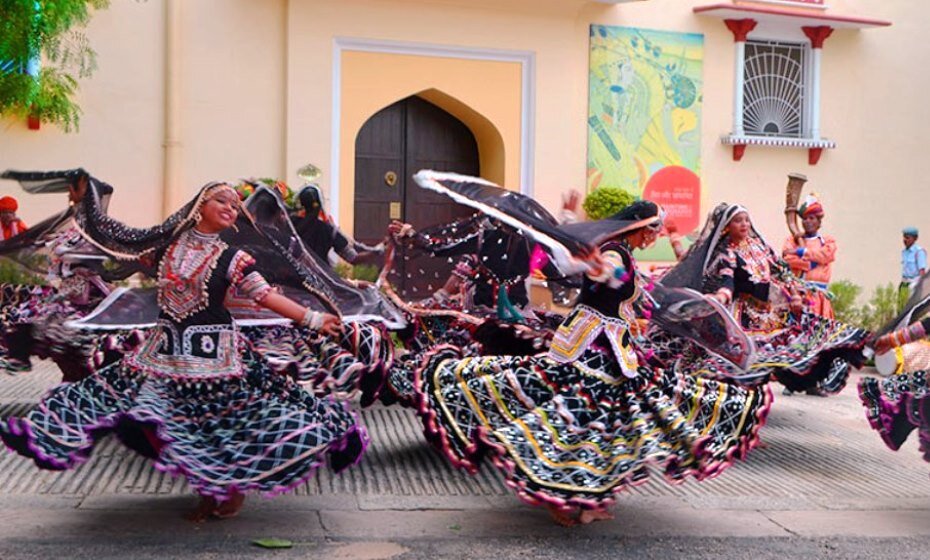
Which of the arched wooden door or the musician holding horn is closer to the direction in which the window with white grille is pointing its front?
the musician holding horn

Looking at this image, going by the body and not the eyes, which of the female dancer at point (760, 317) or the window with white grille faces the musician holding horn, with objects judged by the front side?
the window with white grille

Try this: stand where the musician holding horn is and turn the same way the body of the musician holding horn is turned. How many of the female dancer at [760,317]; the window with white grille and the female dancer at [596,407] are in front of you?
2

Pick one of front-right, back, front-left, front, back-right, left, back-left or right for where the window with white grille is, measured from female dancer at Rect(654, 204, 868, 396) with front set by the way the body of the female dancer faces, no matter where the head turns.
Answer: back-left

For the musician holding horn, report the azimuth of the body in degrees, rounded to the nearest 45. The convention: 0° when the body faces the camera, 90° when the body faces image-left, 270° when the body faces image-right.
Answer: approximately 0°

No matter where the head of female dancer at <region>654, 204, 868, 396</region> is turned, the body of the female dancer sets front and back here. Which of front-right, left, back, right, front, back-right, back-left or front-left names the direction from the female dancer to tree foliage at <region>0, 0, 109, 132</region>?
back-right

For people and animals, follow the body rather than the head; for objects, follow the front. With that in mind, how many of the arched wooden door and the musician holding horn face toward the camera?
2

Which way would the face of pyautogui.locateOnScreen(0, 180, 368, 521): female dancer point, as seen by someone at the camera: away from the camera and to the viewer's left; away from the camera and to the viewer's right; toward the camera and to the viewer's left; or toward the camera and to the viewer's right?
toward the camera and to the viewer's right

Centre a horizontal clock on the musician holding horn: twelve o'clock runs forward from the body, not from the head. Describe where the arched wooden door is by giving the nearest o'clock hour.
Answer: The arched wooden door is roughly at 4 o'clock from the musician holding horn.

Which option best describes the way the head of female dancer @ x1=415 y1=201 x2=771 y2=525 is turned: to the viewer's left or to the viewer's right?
to the viewer's right

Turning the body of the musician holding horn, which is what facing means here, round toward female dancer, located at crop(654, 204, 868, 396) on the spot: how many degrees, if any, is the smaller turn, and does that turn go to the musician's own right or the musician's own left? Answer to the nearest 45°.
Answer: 0° — they already face them

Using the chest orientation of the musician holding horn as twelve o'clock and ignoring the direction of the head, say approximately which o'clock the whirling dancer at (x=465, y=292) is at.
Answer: The whirling dancer is roughly at 1 o'clock from the musician holding horn.

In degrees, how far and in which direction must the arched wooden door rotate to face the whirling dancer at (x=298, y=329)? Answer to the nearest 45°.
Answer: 0° — it already faces them
